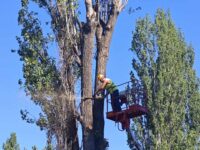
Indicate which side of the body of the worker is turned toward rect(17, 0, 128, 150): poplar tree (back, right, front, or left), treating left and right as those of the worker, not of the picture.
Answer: front

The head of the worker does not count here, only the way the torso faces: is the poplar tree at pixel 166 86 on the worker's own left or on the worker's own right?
on the worker's own right

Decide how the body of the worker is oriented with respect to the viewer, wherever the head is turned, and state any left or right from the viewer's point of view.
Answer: facing to the left of the viewer
